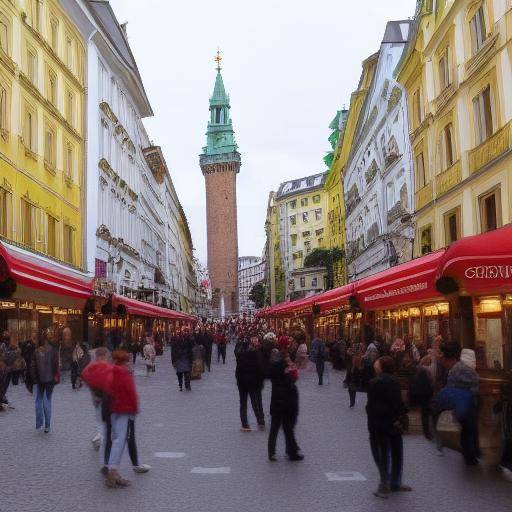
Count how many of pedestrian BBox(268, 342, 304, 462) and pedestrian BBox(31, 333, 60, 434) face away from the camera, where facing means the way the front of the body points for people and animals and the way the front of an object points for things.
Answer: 1
